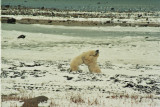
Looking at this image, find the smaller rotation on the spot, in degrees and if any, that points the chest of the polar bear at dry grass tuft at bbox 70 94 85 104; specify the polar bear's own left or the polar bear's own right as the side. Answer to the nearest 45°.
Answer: approximately 90° to the polar bear's own right

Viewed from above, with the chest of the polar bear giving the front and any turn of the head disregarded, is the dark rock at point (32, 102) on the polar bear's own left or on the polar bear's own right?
on the polar bear's own right

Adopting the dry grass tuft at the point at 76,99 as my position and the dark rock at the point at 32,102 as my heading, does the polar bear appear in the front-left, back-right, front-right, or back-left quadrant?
back-right

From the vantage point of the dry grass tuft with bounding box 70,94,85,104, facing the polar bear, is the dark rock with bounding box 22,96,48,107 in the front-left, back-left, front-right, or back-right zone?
back-left
